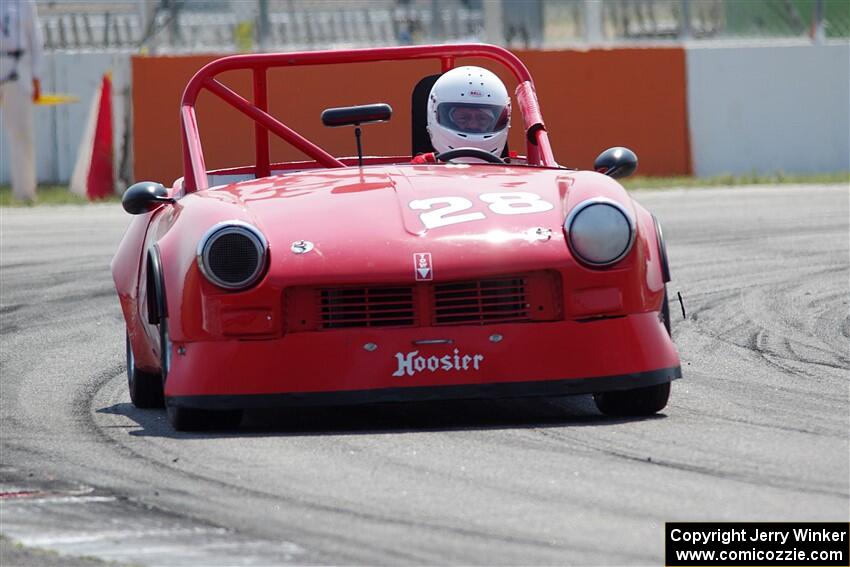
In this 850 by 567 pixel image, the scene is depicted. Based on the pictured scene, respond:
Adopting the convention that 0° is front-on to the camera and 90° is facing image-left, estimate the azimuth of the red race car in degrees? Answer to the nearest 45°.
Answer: approximately 0°

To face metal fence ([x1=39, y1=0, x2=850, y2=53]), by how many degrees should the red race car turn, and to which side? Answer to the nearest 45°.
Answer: approximately 180°

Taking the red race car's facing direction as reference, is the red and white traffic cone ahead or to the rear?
to the rear

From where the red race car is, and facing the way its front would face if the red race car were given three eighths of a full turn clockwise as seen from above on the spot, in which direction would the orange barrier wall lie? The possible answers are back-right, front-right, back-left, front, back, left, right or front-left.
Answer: front-right

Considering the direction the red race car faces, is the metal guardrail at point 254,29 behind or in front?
behind
